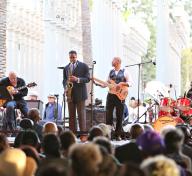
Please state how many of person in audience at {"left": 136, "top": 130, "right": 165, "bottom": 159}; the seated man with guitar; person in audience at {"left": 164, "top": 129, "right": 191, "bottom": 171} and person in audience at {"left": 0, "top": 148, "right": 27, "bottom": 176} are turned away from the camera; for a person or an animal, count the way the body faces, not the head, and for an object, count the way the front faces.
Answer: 3

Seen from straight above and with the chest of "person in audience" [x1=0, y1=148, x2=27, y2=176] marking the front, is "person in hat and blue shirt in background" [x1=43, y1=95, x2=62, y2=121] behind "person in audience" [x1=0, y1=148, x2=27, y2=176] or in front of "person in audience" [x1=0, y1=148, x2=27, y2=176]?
in front

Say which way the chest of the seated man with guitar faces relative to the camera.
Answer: toward the camera

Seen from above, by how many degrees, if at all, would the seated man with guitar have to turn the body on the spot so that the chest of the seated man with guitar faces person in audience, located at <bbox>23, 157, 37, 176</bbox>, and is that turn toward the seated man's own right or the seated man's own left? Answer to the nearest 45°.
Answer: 0° — they already face them

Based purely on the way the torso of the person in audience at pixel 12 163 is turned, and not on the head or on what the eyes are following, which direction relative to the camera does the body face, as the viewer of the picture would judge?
away from the camera

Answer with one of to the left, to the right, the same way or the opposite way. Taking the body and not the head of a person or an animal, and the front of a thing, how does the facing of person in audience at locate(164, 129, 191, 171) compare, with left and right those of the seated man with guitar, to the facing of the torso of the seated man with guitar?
the opposite way

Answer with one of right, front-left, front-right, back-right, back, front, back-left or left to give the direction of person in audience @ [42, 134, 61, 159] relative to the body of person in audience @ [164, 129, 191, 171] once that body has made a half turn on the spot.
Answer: right

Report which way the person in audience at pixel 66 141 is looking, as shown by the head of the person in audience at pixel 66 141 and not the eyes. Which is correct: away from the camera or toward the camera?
away from the camera

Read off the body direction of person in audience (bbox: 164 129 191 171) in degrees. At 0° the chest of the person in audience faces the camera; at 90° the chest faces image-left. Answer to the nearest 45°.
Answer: approximately 180°

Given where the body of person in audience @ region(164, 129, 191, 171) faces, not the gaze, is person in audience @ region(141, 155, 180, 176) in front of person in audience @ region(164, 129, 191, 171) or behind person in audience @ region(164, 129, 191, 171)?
behind

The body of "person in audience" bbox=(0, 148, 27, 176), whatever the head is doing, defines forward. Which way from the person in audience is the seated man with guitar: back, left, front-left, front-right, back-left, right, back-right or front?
front

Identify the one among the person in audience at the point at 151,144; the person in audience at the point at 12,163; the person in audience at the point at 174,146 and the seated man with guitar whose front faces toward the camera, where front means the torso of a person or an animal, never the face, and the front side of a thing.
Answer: the seated man with guitar

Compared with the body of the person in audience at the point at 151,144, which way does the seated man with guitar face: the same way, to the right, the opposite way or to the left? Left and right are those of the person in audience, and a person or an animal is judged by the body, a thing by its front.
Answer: the opposite way
